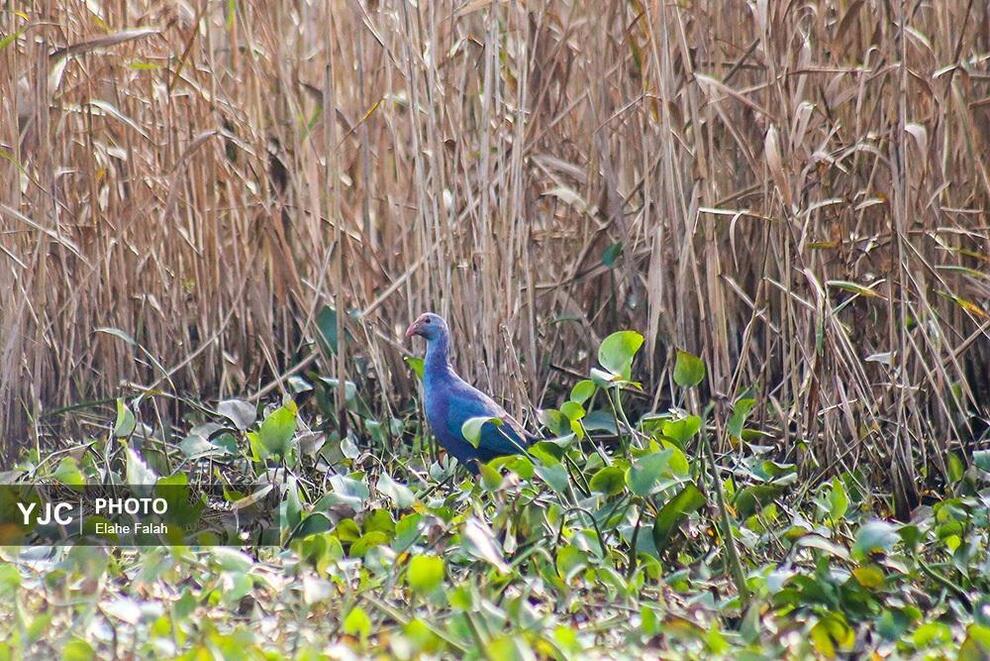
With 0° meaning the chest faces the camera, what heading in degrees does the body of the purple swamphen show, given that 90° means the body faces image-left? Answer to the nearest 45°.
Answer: approximately 90°

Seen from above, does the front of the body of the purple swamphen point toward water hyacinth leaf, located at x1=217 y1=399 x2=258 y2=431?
yes

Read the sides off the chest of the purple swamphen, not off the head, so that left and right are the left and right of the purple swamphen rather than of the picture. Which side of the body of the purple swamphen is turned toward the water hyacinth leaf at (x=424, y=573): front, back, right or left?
left

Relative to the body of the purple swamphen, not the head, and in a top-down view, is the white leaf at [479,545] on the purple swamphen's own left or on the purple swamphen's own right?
on the purple swamphen's own left

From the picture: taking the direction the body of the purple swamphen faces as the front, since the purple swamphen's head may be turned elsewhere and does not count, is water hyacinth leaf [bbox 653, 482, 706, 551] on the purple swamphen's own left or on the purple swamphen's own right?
on the purple swamphen's own left

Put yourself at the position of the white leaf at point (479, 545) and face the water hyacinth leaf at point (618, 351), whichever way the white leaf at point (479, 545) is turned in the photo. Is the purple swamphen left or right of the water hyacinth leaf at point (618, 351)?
left

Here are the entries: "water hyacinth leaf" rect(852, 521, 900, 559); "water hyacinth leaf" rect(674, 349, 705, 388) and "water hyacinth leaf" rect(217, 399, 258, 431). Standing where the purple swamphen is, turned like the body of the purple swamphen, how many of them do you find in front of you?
1

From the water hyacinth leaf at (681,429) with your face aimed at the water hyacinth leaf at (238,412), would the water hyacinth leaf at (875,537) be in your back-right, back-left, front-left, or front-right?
back-left
